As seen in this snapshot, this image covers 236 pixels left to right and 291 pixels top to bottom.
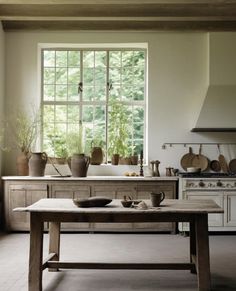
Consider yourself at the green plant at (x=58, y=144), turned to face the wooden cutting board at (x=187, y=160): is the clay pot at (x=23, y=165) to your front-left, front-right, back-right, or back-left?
back-right

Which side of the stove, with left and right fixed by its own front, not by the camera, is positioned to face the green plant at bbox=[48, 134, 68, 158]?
right

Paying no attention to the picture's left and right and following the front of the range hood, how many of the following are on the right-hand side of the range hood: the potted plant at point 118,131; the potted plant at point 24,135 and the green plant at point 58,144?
3

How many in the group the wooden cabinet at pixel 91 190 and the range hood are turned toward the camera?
2
